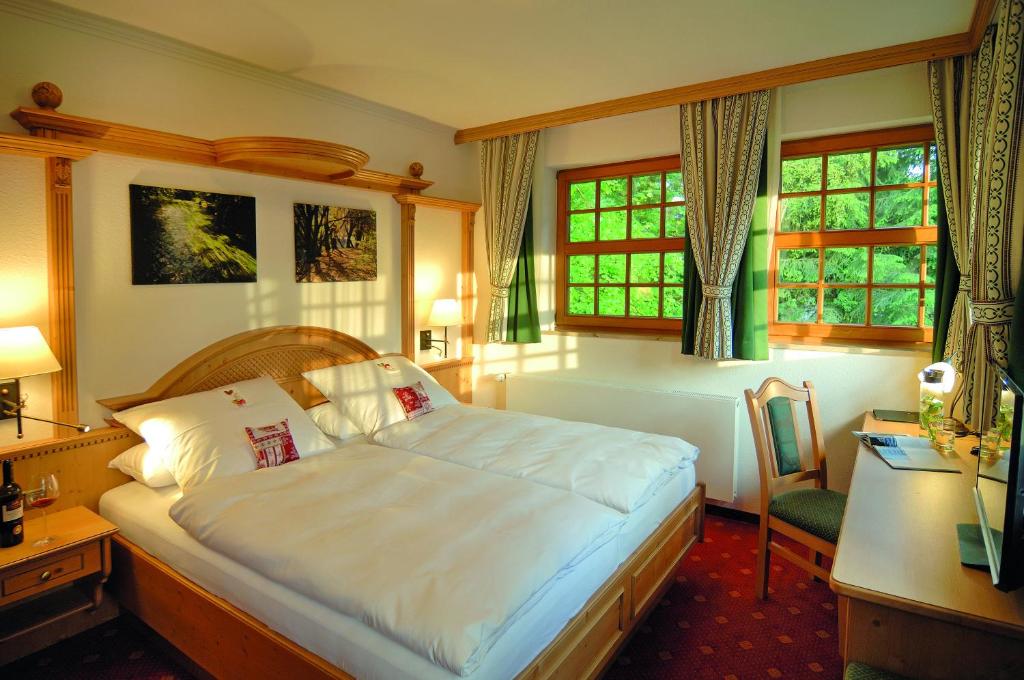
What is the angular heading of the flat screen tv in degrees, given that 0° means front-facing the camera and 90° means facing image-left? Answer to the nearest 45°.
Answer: approximately 90°

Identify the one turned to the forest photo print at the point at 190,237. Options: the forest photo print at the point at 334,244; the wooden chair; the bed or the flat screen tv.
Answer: the flat screen tv

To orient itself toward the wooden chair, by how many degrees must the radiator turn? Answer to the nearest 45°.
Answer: approximately 90° to its left

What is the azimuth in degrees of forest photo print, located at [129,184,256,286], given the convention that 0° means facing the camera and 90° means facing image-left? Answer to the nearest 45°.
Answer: approximately 315°

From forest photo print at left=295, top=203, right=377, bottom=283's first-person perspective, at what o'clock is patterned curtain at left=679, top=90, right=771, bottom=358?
The patterned curtain is roughly at 11 o'clock from the forest photo print.

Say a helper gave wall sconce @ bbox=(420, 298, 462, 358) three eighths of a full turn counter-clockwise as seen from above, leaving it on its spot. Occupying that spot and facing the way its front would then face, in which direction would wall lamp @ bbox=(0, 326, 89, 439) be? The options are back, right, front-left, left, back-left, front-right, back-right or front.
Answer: back-left

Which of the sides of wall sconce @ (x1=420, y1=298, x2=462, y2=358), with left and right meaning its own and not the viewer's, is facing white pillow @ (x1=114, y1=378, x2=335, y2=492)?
right

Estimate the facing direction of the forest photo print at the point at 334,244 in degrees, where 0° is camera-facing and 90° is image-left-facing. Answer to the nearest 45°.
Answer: approximately 315°

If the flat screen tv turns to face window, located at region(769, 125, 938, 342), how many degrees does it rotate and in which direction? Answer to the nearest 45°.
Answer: approximately 90° to its right
